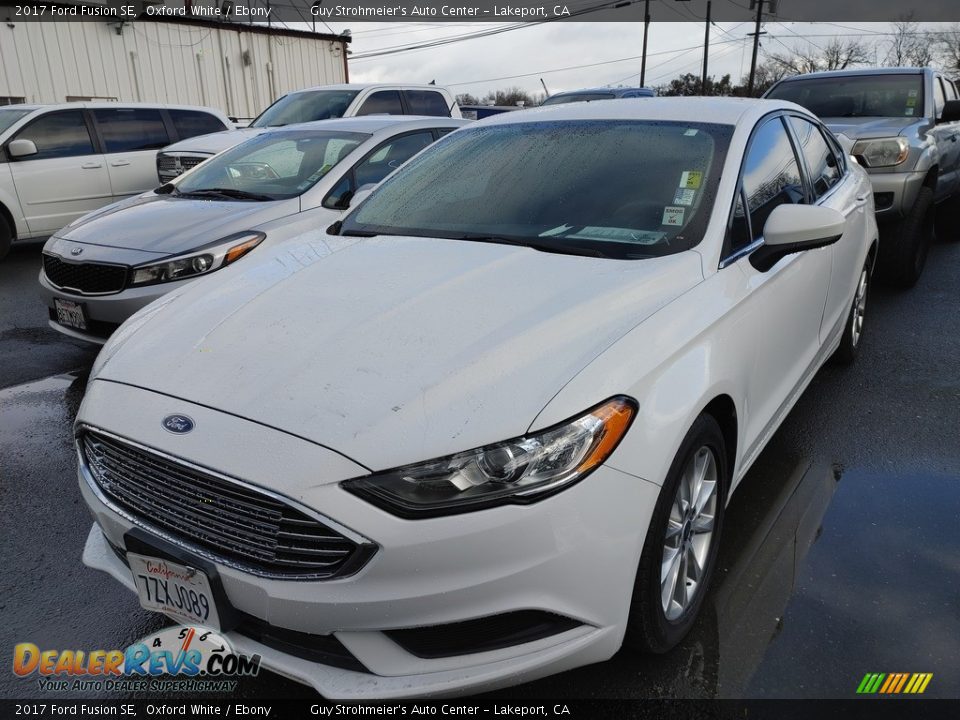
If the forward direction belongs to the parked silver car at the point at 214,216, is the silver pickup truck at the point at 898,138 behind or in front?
behind

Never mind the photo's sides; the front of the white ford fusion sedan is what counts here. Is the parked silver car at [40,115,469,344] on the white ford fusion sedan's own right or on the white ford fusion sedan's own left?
on the white ford fusion sedan's own right

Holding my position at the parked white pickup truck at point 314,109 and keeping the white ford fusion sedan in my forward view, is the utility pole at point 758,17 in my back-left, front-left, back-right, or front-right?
back-left

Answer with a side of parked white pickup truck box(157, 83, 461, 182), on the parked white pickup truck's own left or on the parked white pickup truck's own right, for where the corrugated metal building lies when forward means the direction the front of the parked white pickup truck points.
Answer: on the parked white pickup truck's own right

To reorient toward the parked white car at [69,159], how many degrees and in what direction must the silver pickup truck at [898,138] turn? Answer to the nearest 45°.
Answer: approximately 45° to its right

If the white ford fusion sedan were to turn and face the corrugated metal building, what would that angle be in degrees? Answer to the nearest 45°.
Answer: approximately 135° to its right

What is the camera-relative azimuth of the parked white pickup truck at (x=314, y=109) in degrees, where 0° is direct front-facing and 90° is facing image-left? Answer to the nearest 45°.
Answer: approximately 45°

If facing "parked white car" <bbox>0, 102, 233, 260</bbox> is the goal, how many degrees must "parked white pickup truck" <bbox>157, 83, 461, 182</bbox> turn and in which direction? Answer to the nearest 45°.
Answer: approximately 45° to its right

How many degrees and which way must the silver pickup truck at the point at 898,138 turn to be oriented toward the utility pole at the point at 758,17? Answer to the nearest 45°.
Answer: approximately 135° to its right
